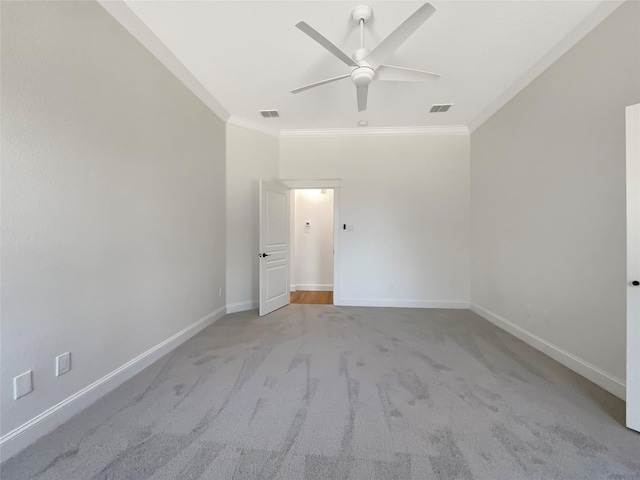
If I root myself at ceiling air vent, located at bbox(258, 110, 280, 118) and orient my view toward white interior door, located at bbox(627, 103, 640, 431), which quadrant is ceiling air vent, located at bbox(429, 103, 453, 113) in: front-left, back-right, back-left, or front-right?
front-left

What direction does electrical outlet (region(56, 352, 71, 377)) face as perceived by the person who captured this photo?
facing the viewer and to the right of the viewer

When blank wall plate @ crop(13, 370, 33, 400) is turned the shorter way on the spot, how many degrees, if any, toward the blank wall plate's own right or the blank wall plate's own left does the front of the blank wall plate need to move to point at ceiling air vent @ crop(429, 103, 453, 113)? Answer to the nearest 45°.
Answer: approximately 45° to the blank wall plate's own left

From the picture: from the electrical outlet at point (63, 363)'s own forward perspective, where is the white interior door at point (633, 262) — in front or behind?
in front

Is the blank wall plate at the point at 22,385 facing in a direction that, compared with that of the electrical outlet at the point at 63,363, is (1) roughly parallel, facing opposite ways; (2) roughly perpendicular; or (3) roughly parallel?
roughly parallel

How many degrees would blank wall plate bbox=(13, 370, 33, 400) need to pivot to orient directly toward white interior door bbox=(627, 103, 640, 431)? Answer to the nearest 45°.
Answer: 0° — it already faces it

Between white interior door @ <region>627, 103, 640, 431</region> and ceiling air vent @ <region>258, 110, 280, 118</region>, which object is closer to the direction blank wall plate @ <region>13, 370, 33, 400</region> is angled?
the white interior door

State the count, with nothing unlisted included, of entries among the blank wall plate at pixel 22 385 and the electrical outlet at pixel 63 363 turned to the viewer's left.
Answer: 0
